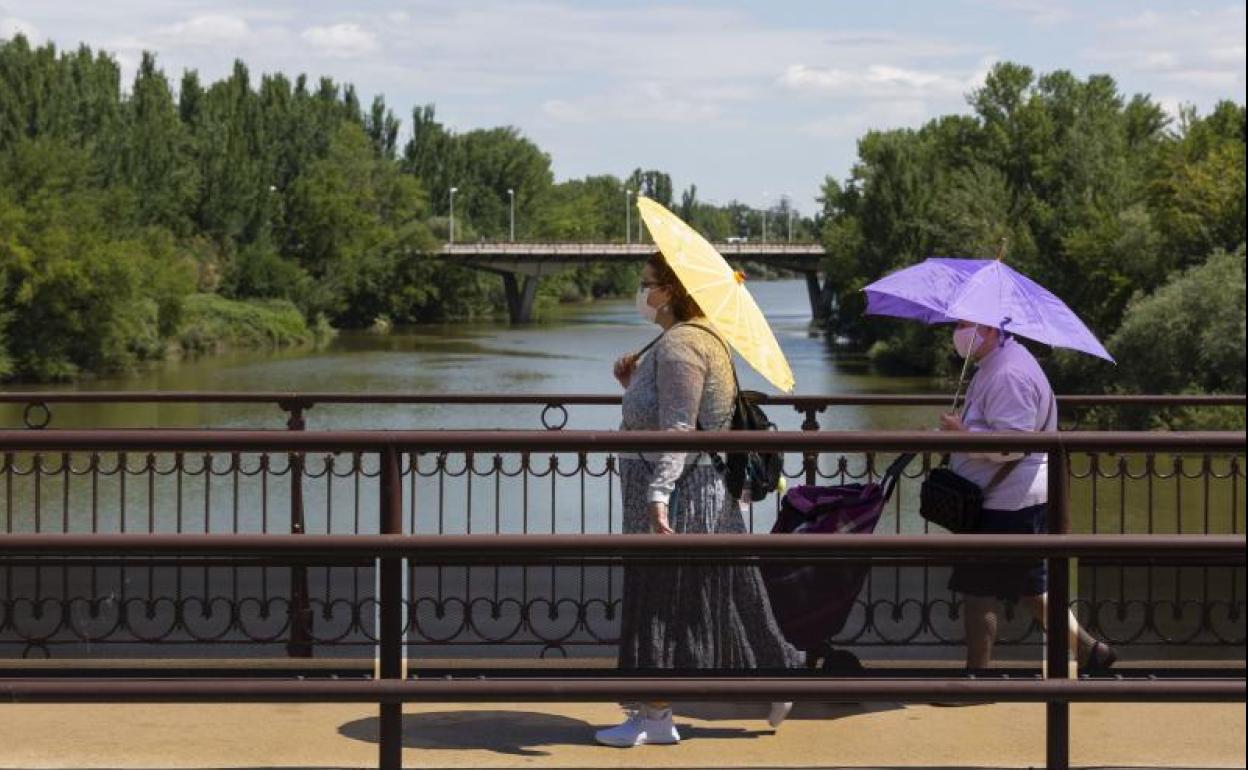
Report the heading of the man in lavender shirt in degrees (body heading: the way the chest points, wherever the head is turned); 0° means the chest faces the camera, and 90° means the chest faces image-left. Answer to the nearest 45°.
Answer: approximately 90°

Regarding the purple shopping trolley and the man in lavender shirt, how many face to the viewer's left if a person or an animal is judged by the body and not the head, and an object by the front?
2

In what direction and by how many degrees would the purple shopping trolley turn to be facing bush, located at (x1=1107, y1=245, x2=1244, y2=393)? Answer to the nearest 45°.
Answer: approximately 90° to its right

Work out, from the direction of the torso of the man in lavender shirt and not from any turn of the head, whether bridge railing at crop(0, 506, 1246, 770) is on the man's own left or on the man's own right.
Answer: on the man's own left

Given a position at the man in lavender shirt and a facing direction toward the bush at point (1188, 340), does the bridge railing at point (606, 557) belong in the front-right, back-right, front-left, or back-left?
back-left

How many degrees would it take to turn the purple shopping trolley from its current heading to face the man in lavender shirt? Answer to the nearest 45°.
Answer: approximately 135° to its right

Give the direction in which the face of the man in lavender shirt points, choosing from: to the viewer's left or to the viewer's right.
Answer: to the viewer's left

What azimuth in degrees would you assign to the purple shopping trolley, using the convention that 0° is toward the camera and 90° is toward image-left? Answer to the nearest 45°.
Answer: approximately 90°

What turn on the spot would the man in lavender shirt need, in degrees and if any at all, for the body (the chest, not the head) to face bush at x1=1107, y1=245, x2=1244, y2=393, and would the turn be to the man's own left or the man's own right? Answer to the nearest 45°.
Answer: approximately 90° to the man's own right
